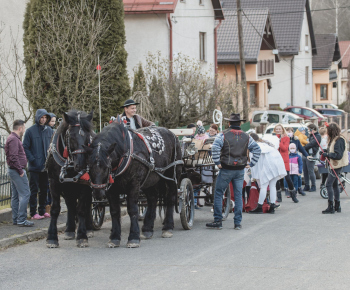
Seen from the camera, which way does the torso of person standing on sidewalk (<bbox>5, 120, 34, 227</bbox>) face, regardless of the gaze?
to the viewer's right

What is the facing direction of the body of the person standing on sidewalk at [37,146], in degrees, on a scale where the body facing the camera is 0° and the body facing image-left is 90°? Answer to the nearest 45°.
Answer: approximately 315°

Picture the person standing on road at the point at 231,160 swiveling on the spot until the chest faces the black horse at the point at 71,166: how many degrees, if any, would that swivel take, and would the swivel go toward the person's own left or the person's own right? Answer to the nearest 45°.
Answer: approximately 135° to the person's own left

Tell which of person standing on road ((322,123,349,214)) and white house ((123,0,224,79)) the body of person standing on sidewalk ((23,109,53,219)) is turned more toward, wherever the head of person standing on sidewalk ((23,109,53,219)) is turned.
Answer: the person standing on road

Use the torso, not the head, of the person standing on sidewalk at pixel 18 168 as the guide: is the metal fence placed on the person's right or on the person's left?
on the person's left

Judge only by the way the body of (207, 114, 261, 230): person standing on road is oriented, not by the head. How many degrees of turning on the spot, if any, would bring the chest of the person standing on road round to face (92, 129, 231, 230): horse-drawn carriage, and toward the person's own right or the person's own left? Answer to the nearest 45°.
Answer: approximately 45° to the person's own left

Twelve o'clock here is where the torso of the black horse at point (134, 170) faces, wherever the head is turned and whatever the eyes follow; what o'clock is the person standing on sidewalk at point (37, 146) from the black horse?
The person standing on sidewalk is roughly at 3 o'clock from the black horse.

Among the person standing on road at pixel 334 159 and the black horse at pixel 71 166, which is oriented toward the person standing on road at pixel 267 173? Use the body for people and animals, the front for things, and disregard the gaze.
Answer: the person standing on road at pixel 334 159

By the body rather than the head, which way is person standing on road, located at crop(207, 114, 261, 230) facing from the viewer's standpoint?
away from the camera

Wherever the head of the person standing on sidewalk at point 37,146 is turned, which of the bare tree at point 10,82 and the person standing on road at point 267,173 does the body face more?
the person standing on road

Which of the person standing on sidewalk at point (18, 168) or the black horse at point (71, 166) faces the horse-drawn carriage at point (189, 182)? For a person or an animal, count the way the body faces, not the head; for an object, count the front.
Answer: the person standing on sidewalk
